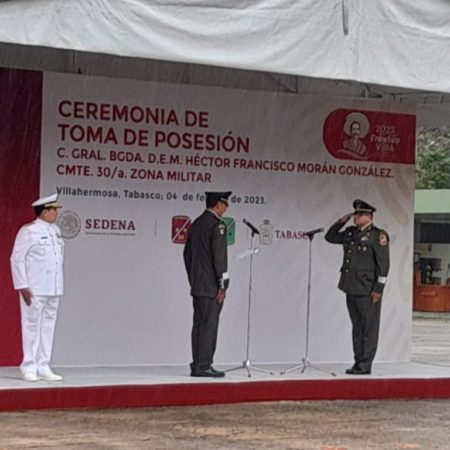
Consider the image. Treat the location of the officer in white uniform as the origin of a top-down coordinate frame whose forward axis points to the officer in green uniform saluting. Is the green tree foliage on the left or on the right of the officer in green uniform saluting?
left

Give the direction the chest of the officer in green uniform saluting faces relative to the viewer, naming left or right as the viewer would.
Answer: facing the viewer and to the left of the viewer

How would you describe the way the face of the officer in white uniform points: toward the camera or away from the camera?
toward the camera

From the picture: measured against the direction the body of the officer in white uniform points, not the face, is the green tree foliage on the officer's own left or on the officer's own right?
on the officer's own left

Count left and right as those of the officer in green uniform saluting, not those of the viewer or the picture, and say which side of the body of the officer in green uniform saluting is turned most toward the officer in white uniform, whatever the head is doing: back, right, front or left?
front

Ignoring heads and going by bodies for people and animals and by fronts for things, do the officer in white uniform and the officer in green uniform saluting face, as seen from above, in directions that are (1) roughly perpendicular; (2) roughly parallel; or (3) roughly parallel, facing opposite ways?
roughly perpendicular

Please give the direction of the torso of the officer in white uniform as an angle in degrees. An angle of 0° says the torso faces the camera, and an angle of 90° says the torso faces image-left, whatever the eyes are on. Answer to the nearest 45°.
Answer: approximately 315°

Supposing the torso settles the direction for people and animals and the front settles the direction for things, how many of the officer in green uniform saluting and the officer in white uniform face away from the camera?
0

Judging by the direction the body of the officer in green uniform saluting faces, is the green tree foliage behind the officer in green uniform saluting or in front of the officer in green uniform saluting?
behind

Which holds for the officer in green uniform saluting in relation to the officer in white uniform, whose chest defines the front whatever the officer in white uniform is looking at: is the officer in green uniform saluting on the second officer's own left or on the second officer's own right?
on the second officer's own left
